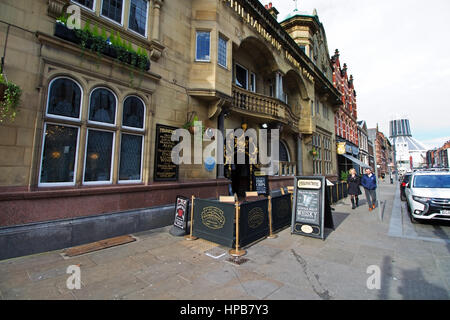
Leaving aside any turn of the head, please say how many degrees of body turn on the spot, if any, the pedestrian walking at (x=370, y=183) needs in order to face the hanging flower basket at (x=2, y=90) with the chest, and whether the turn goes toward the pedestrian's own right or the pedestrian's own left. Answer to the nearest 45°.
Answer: approximately 45° to the pedestrian's own right

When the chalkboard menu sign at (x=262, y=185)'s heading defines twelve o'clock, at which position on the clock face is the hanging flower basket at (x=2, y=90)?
The hanging flower basket is roughly at 1 o'clock from the chalkboard menu sign.

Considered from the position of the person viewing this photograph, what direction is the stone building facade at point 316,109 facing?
facing the viewer and to the right of the viewer

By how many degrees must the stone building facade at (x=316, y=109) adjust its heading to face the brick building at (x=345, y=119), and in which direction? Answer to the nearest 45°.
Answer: approximately 135° to its left

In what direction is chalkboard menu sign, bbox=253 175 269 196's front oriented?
toward the camera

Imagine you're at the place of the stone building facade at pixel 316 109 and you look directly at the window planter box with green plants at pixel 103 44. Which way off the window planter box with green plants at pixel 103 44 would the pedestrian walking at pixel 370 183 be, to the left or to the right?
left

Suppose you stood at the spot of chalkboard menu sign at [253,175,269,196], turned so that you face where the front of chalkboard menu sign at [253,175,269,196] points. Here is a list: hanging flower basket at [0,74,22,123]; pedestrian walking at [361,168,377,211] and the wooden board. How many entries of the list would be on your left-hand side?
1

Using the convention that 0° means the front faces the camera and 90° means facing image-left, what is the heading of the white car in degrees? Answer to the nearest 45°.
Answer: approximately 0°

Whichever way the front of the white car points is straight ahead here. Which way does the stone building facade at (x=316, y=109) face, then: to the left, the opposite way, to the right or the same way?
to the left

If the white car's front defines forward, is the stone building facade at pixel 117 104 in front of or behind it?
in front

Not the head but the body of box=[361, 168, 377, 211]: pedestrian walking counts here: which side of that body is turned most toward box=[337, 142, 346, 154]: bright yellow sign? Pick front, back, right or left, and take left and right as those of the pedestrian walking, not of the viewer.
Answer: back

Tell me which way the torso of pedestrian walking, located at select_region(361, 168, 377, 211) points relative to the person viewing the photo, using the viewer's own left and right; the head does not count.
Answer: facing the viewer

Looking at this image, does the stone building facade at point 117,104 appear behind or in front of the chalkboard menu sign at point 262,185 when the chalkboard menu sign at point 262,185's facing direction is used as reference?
in front

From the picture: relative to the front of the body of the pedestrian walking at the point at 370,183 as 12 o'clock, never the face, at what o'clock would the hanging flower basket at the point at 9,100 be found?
The hanging flower basket is roughly at 1 o'clock from the pedestrian walking.
